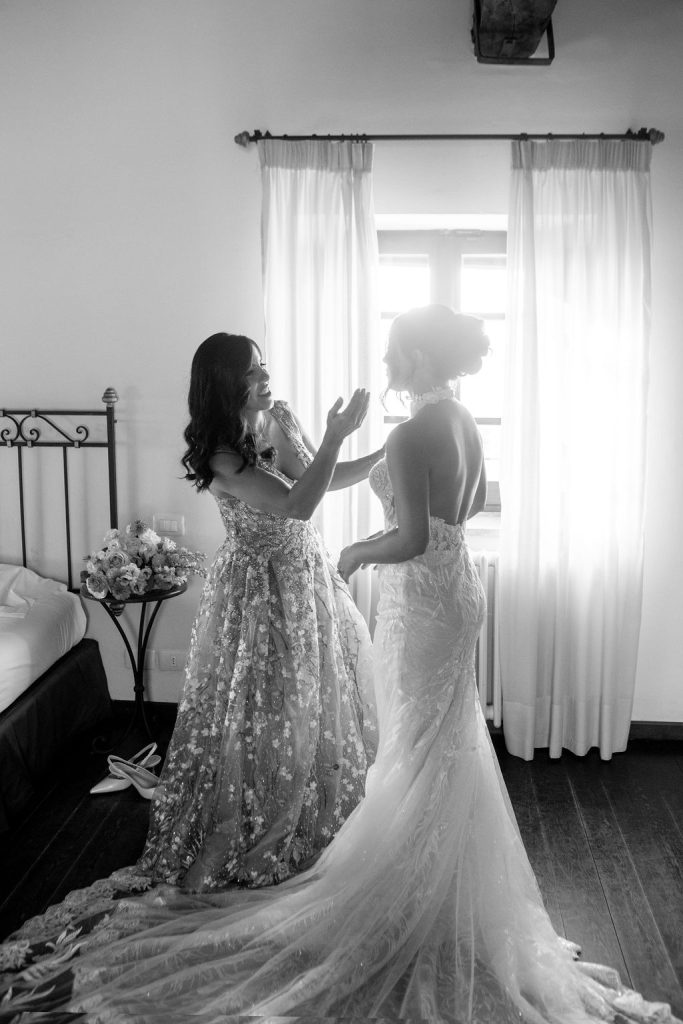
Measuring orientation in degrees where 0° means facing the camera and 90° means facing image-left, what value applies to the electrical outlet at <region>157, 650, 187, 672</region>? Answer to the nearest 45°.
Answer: approximately 0°

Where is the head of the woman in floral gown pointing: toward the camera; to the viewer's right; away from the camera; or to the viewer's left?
to the viewer's right

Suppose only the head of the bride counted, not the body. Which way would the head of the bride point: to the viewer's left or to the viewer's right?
to the viewer's left

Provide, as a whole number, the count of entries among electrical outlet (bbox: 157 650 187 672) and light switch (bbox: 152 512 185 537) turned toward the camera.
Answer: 2
